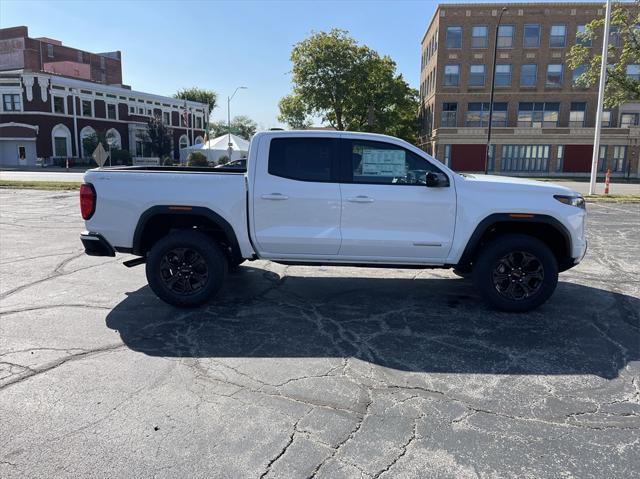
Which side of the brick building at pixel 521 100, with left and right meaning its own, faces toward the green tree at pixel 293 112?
right

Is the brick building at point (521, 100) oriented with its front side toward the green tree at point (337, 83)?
no

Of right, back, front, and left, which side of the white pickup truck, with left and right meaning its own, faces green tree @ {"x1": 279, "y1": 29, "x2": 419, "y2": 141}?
left

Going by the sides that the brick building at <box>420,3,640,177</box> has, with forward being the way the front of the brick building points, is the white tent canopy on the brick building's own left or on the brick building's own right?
on the brick building's own right

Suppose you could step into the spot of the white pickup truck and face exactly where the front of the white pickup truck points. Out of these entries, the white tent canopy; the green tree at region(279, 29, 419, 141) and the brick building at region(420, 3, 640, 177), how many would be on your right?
0

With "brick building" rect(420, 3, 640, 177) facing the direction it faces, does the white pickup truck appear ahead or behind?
ahead

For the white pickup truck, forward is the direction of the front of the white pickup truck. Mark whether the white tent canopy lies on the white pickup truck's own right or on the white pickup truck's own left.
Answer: on the white pickup truck's own left

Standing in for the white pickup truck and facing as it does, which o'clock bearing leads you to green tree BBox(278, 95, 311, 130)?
The green tree is roughly at 9 o'clock from the white pickup truck.

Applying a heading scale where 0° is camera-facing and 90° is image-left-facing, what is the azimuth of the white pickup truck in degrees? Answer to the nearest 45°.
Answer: approximately 270°

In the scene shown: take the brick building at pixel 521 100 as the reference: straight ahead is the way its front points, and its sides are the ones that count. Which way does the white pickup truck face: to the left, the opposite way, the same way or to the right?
to the left

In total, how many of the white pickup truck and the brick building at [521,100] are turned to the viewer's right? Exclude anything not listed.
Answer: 1

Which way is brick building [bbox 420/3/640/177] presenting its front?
toward the camera

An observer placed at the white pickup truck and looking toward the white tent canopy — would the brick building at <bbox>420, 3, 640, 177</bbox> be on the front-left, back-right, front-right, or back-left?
front-right
